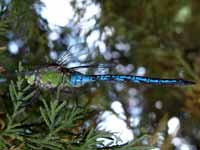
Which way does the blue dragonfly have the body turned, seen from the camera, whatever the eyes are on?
to the viewer's left
